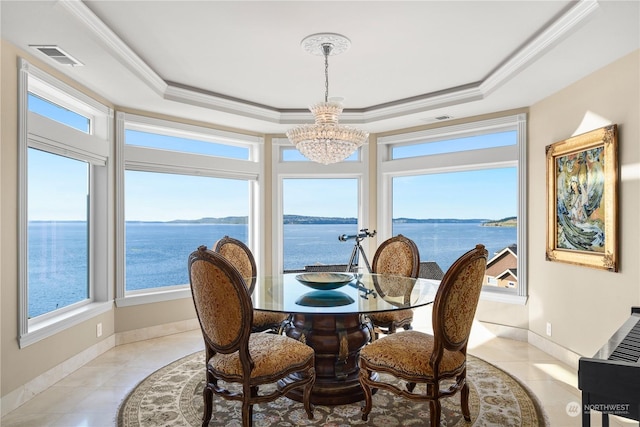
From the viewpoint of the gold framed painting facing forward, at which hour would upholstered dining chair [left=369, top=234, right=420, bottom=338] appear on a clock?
The upholstered dining chair is roughly at 1 o'clock from the gold framed painting.

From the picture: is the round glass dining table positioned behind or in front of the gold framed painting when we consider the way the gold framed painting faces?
in front

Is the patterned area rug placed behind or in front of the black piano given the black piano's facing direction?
in front

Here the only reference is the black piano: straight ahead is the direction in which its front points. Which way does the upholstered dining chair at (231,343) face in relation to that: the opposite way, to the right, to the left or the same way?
to the right

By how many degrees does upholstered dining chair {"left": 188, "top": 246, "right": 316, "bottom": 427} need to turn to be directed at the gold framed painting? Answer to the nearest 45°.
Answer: approximately 45° to its right

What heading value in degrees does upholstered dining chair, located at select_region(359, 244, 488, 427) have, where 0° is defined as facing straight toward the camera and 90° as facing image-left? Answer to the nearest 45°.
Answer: approximately 135°

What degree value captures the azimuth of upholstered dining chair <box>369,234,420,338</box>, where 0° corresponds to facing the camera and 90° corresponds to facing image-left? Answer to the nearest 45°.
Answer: approximately 45°

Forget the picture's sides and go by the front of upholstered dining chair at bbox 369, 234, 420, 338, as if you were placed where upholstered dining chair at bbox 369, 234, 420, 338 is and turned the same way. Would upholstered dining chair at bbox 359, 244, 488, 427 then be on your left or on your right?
on your left

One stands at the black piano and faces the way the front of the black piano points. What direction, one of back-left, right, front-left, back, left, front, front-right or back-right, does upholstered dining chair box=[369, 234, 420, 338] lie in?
front-right

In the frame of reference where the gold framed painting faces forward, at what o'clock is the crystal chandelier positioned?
The crystal chandelier is roughly at 12 o'clock from the gold framed painting.

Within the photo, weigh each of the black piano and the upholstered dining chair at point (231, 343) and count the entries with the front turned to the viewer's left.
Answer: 1

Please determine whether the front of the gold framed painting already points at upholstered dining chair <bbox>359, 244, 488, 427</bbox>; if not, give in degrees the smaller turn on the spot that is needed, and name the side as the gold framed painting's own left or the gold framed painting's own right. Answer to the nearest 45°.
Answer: approximately 45° to the gold framed painting's own left

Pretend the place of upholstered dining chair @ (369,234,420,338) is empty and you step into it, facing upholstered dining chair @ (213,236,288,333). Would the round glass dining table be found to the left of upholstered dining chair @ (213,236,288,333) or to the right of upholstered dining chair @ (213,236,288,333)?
left

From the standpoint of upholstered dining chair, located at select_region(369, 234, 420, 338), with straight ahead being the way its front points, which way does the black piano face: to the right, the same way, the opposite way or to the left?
to the right

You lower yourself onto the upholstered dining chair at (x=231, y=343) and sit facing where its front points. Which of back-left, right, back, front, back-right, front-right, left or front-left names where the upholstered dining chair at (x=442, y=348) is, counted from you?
front-right

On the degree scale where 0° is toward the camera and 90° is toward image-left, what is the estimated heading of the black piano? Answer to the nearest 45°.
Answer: approximately 90°

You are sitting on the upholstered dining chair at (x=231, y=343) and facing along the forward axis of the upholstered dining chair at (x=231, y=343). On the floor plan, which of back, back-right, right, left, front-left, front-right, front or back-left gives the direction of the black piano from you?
right

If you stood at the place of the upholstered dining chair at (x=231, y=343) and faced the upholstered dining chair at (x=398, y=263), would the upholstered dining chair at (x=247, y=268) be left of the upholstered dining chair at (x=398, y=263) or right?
left

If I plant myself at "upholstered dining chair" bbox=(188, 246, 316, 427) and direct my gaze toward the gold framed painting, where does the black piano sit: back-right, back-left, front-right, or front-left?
front-right
